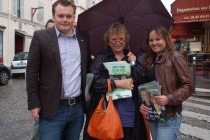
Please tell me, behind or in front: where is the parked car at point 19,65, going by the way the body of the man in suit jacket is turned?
behind

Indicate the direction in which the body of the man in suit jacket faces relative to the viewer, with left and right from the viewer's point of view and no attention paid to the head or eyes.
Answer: facing the viewer and to the right of the viewer
